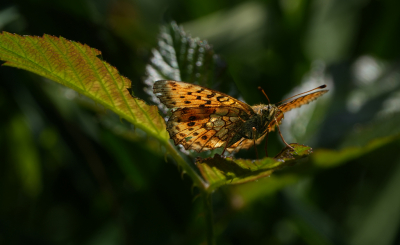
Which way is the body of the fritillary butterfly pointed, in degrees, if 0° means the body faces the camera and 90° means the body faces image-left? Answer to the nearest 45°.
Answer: approximately 315°
